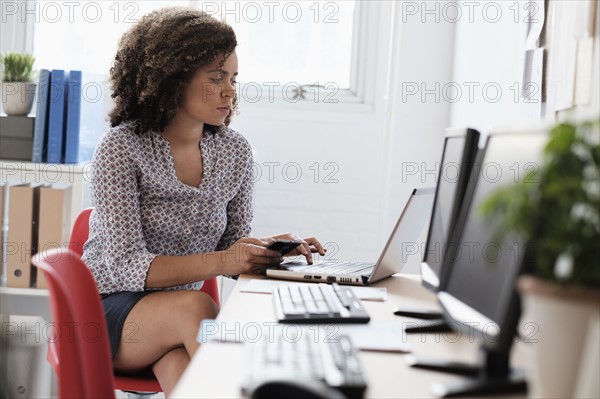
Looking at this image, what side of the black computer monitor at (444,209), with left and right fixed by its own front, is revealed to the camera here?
left

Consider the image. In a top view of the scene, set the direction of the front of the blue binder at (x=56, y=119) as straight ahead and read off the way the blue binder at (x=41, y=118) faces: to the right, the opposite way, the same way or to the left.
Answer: the same way

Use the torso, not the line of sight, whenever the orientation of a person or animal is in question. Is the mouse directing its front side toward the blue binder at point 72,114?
no

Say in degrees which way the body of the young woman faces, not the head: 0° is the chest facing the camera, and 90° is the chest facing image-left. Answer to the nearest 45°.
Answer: approximately 315°

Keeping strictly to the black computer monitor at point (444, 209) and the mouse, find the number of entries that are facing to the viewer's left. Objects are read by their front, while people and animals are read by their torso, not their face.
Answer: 1

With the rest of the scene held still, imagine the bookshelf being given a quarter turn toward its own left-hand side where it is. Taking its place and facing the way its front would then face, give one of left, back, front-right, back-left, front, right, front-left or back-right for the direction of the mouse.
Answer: right

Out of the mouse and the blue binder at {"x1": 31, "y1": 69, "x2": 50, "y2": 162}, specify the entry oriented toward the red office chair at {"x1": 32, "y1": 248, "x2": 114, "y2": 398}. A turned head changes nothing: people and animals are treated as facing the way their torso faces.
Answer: the blue binder

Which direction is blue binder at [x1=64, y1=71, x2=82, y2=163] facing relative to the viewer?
toward the camera

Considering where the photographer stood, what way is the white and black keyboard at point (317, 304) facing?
facing to the left of the viewer

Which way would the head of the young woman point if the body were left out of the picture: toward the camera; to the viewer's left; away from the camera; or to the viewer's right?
to the viewer's right

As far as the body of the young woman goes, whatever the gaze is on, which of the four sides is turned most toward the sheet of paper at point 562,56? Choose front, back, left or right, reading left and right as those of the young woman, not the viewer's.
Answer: front

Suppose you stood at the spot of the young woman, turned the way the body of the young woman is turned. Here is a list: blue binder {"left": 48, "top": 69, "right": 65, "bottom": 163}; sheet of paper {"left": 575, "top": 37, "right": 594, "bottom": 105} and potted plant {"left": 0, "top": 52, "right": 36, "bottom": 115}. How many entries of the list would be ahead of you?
1

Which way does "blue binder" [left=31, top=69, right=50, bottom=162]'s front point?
toward the camera
